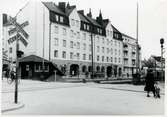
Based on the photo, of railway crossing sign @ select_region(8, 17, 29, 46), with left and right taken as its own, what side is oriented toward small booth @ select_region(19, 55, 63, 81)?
back

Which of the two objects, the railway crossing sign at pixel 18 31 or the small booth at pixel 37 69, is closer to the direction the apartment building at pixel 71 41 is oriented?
the railway crossing sign

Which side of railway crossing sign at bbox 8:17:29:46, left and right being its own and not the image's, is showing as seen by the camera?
front

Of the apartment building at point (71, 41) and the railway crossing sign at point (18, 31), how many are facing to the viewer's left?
0

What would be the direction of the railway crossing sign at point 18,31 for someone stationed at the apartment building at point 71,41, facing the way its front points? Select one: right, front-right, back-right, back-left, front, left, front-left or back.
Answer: front-right

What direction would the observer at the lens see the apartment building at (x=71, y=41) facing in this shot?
facing the viewer and to the right of the viewer

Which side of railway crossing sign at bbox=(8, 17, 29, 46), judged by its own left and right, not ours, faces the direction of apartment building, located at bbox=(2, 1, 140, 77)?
back
